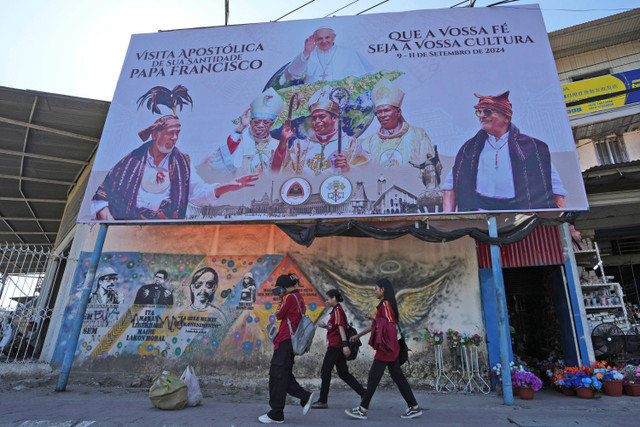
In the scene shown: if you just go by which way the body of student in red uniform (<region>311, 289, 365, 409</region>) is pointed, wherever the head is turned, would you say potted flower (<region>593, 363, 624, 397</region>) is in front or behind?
behind

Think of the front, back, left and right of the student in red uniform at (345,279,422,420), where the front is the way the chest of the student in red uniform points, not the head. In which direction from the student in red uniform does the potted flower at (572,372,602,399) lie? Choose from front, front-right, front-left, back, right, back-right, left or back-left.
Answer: back-right

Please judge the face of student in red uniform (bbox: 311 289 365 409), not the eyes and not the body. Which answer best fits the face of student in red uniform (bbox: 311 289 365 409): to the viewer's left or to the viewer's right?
to the viewer's left

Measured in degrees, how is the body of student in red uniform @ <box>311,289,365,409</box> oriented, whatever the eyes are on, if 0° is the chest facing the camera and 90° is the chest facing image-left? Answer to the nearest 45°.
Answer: approximately 90°

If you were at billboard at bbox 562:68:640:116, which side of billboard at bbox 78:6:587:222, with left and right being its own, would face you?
left

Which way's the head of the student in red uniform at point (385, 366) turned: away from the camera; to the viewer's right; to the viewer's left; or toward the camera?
to the viewer's left

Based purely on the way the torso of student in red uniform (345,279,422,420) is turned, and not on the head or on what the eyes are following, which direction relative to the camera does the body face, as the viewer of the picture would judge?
to the viewer's left

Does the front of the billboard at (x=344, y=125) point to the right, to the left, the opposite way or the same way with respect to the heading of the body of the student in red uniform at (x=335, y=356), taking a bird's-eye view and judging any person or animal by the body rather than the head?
to the left

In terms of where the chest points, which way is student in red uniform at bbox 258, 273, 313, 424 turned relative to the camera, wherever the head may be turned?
to the viewer's left

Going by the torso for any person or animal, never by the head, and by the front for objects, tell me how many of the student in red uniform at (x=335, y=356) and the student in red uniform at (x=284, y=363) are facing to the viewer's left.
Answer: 2

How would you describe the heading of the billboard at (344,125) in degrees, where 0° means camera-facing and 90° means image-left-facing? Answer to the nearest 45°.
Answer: approximately 0°
